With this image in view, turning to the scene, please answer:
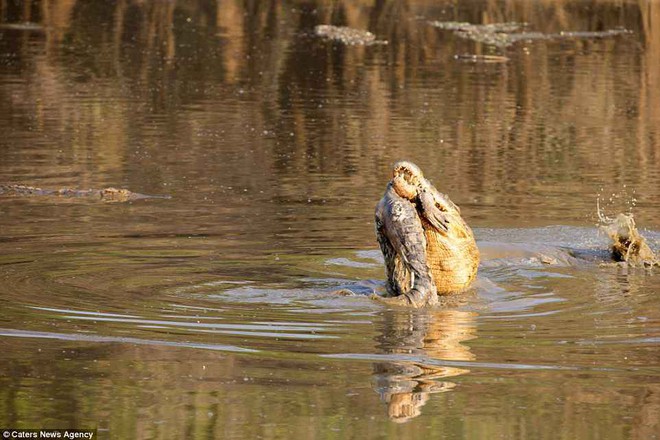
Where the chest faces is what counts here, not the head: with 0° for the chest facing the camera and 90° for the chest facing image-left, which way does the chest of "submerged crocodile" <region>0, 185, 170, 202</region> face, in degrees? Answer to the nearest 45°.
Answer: approximately 270°

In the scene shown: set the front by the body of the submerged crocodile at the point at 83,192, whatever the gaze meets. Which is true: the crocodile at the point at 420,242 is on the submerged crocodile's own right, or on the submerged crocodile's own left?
on the submerged crocodile's own right
